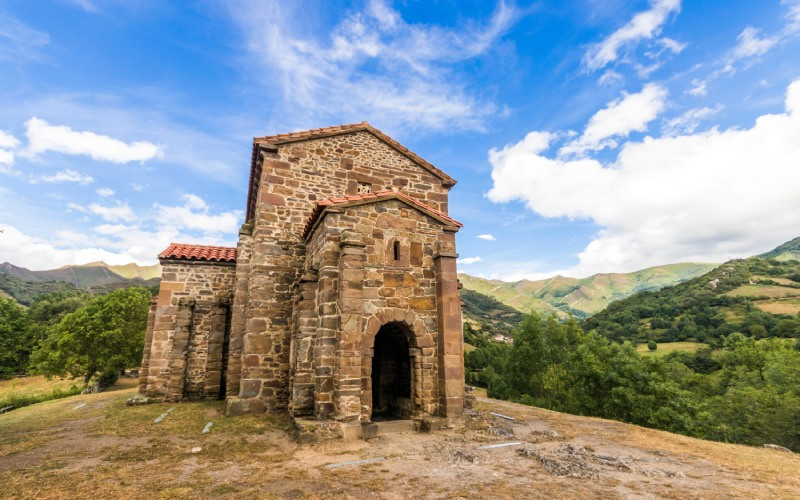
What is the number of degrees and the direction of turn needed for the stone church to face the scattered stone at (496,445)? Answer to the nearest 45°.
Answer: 0° — it already faces it

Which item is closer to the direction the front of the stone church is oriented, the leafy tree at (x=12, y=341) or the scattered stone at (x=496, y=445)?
the scattered stone

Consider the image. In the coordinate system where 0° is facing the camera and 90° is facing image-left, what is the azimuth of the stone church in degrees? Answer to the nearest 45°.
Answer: approximately 315°

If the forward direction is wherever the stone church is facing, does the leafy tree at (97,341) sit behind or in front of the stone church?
behind

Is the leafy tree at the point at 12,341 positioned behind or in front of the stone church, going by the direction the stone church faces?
behind

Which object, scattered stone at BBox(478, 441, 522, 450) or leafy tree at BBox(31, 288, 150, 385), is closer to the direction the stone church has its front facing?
the scattered stone
